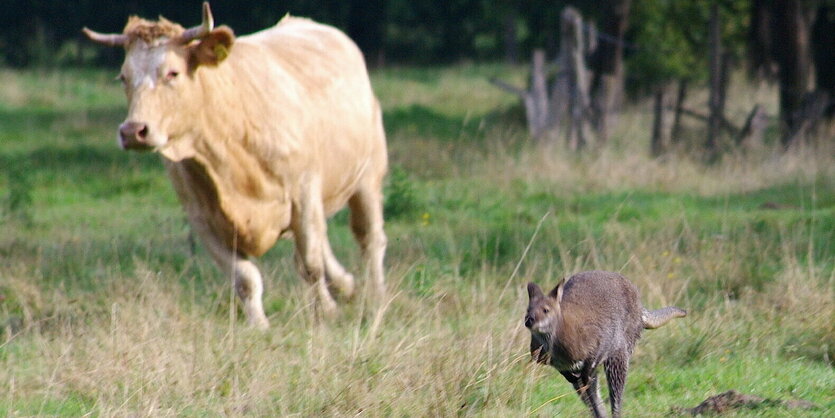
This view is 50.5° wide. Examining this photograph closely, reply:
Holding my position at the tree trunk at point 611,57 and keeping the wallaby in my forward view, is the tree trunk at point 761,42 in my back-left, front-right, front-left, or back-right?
back-left

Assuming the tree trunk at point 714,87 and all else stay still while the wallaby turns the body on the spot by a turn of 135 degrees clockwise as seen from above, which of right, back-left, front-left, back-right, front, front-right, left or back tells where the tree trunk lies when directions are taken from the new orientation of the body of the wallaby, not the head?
front

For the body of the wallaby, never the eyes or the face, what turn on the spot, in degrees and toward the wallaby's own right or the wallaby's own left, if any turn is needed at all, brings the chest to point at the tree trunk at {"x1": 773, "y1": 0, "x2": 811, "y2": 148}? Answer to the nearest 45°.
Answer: approximately 135° to the wallaby's own right

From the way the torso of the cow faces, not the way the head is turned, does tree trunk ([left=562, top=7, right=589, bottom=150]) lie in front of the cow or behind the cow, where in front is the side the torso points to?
behind

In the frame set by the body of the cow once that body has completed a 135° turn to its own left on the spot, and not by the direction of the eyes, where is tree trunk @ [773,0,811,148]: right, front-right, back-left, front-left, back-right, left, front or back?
front-left

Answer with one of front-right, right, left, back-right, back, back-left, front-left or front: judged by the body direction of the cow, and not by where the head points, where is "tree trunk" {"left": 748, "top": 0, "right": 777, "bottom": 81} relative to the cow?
back

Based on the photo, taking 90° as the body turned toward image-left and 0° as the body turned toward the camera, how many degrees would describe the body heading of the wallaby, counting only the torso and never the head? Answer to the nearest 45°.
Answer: approximately 45°

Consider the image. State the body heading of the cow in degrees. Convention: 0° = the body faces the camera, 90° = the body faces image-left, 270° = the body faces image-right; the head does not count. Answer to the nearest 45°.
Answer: approximately 45°

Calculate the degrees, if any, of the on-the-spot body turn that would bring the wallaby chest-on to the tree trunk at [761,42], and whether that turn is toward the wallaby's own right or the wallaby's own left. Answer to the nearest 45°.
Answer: approximately 135° to the wallaby's own right
